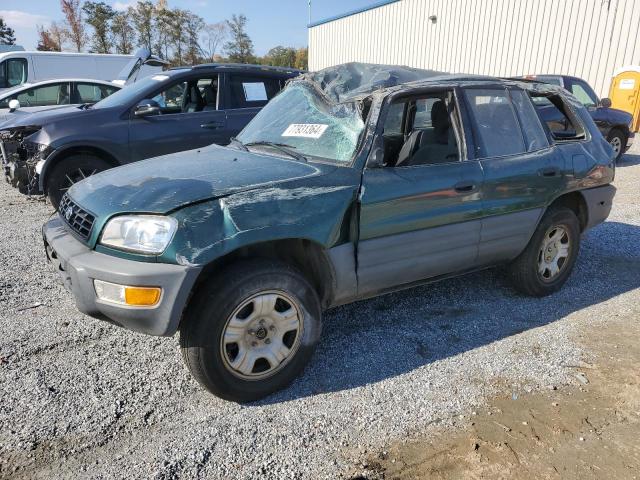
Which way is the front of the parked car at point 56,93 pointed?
to the viewer's left

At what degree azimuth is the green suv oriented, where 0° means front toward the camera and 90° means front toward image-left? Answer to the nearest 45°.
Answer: approximately 45°

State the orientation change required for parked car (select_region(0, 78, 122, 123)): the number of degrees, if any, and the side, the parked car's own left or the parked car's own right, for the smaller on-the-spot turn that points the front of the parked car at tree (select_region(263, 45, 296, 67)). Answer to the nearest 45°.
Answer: approximately 135° to the parked car's own right

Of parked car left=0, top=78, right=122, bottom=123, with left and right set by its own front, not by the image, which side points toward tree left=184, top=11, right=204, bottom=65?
right

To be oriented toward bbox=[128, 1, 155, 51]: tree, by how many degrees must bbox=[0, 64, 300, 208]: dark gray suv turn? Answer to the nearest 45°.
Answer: approximately 135° to its right

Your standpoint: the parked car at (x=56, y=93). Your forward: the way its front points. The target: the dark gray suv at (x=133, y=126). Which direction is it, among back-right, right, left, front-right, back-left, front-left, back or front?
left

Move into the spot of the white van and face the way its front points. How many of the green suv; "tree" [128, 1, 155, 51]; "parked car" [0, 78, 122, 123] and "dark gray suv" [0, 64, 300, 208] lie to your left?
3

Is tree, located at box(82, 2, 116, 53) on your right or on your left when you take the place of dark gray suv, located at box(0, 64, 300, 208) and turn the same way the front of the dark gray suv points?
on your right

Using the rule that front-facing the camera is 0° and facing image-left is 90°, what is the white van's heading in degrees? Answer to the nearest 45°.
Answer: approximately 90°

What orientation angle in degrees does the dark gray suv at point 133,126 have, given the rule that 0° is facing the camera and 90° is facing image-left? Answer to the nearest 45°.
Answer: approximately 45°

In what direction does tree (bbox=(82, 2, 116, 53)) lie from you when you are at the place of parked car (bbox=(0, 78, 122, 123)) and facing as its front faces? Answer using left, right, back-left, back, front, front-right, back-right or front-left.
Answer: right

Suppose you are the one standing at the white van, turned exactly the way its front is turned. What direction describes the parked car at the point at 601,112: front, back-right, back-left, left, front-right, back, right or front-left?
back-left
